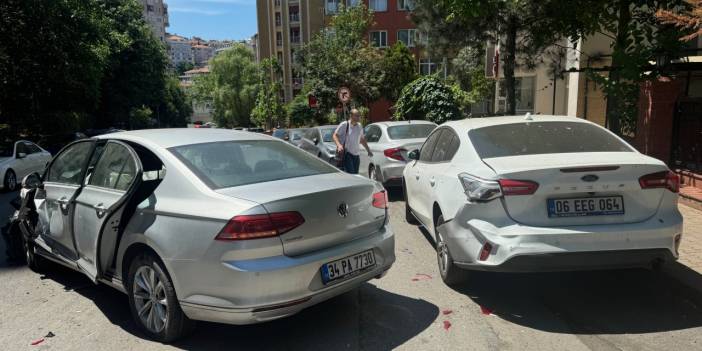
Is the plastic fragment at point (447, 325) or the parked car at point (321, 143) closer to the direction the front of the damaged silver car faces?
the parked car

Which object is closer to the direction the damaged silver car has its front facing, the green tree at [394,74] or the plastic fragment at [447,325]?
the green tree

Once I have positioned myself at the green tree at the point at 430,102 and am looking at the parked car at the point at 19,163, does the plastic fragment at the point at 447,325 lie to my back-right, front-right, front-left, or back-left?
front-left

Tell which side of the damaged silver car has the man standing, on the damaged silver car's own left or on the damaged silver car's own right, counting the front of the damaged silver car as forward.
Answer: on the damaged silver car's own right

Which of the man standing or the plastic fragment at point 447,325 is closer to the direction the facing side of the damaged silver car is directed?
the man standing

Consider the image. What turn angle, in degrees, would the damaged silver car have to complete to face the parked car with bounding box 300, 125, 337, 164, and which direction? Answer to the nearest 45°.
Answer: approximately 45° to its right

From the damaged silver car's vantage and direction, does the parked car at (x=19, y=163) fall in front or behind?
in front

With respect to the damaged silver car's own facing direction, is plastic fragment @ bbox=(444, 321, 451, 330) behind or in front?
behind

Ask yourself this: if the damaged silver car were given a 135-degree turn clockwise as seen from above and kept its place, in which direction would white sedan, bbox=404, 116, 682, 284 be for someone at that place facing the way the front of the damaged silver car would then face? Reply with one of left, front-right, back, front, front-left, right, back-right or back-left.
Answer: front

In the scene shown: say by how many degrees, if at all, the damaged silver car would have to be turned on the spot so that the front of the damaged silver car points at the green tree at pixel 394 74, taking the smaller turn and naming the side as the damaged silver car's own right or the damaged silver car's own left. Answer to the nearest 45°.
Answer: approximately 45° to the damaged silver car's own right

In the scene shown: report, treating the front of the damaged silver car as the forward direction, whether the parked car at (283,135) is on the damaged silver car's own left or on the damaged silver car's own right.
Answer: on the damaged silver car's own right

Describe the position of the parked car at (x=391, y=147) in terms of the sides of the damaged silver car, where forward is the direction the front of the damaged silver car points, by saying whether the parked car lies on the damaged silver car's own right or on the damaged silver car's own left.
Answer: on the damaged silver car's own right

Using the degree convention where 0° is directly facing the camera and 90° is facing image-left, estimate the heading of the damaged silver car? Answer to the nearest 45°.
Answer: approximately 135°

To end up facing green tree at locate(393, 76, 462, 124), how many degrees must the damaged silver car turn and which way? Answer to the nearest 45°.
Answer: approximately 90° to its right

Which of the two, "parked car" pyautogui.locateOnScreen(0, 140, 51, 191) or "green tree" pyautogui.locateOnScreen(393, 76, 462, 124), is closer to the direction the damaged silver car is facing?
the parked car
